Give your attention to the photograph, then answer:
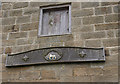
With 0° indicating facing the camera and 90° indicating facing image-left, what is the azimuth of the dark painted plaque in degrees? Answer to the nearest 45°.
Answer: approximately 0°
